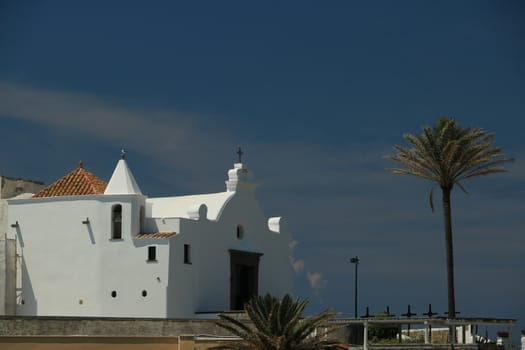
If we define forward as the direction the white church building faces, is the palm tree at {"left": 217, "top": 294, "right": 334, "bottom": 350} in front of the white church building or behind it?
in front

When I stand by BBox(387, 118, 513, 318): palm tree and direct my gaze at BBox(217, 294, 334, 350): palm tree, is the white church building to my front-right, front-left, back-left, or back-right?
front-right

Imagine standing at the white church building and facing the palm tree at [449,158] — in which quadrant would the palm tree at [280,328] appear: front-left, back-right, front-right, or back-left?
front-right

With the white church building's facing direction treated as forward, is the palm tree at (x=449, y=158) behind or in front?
in front

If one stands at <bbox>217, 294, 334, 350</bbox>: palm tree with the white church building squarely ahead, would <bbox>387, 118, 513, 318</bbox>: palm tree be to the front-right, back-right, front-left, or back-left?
front-right

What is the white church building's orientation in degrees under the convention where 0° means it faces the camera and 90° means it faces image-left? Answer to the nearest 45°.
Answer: approximately 315°
